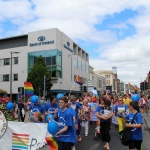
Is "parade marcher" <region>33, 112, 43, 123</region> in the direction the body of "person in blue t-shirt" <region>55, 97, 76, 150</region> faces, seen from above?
no

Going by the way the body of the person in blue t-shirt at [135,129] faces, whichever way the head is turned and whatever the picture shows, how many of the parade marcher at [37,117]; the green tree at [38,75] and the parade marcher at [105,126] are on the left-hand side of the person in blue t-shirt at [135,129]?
0

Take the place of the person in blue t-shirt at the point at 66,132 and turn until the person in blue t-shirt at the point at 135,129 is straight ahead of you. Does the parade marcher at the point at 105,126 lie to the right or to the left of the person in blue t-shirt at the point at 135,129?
left

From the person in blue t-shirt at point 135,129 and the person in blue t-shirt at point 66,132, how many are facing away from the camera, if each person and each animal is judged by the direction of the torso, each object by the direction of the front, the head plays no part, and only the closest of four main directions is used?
0

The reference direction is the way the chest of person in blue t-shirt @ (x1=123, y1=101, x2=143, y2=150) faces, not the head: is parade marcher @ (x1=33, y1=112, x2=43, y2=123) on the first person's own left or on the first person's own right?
on the first person's own right

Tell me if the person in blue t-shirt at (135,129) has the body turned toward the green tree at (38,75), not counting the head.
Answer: no

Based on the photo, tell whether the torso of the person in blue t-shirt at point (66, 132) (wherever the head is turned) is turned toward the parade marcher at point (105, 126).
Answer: no

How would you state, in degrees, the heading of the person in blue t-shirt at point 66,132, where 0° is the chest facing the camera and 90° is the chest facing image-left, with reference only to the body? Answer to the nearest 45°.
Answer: approximately 45°

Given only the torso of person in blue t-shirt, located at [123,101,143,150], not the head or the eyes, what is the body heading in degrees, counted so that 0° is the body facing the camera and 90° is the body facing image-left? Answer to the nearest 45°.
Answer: approximately 45°

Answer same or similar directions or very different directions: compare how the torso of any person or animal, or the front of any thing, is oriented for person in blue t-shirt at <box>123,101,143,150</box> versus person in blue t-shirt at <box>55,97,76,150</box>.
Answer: same or similar directions

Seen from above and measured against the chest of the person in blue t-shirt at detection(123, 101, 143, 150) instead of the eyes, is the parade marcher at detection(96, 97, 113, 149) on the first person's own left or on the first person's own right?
on the first person's own right
